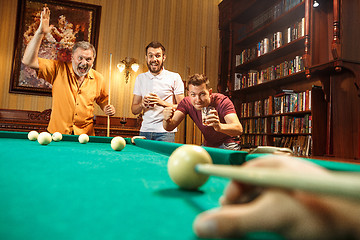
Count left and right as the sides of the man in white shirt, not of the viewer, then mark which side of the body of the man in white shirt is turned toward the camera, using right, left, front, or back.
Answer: front

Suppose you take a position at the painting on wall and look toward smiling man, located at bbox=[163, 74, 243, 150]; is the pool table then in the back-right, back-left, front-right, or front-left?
front-right

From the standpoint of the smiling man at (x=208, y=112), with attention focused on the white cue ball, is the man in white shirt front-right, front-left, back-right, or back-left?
back-right

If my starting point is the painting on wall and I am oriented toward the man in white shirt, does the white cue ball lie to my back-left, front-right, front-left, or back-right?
front-right

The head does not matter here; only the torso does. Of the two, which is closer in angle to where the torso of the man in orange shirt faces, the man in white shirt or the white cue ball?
the white cue ball

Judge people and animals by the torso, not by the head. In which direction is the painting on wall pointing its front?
toward the camera

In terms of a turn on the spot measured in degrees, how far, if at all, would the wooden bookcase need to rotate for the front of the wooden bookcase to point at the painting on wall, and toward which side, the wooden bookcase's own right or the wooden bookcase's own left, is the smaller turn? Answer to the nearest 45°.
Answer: approximately 45° to the wooden bookcase's own right

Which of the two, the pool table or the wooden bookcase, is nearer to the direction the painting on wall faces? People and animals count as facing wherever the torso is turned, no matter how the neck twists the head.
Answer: the pool table

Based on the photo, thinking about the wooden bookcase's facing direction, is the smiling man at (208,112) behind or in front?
in front

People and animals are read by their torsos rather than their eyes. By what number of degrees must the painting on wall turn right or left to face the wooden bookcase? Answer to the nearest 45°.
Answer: approximately 45° to its left

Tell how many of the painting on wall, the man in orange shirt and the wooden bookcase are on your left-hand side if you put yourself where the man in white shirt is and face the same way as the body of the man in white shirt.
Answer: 1

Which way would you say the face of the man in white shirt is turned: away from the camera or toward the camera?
toward the camera

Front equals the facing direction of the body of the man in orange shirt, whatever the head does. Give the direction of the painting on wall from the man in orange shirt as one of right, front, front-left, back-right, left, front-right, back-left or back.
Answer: back

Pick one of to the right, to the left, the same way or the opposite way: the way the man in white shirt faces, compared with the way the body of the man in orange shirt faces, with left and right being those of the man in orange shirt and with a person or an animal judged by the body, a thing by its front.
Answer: the same way

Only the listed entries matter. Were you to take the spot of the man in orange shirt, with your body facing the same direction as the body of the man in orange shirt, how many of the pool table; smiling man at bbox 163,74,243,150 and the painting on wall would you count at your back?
1
